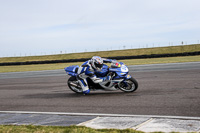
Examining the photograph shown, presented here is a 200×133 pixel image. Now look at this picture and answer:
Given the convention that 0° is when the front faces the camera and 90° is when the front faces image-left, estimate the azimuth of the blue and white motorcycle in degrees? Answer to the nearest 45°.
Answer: approximately 270°
